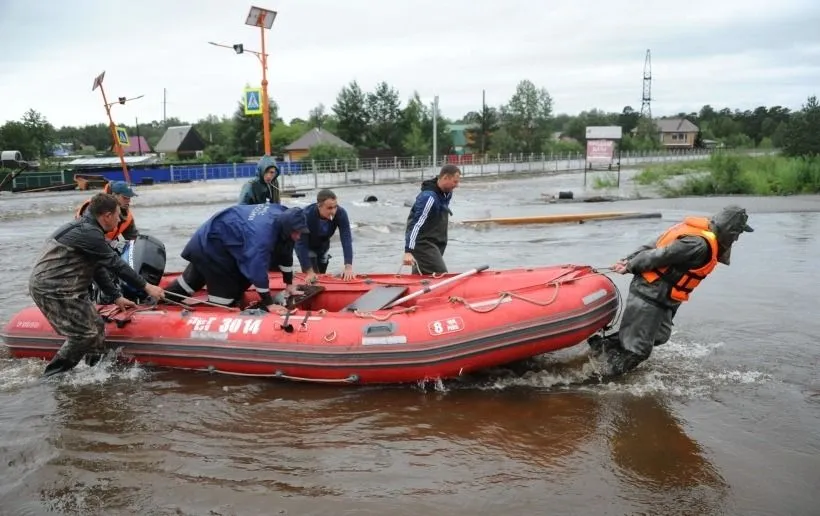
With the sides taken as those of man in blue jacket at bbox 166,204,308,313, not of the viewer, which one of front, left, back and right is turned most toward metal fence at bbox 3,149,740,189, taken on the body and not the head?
left

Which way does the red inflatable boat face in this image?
to the viewer's right

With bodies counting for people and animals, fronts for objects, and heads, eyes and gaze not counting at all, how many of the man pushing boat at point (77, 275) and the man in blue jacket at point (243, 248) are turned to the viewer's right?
2

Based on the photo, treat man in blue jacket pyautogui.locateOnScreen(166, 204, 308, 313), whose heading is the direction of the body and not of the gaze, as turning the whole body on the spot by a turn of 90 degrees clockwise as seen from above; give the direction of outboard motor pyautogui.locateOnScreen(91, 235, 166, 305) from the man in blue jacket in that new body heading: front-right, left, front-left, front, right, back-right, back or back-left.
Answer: back-right

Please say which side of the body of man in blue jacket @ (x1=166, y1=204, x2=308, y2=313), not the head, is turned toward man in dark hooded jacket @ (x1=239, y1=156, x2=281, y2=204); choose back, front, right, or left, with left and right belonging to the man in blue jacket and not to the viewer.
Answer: left

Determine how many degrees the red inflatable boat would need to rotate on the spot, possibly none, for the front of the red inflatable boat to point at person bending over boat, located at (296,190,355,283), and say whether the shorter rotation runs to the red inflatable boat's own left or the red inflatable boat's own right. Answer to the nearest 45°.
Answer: approximately 90° to the red inflatable boat's own left

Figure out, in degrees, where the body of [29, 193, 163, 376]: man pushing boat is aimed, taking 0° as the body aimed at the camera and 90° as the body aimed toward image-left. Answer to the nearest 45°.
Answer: approximately 270°

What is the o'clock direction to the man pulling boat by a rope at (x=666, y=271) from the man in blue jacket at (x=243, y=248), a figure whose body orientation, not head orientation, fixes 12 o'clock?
The man pulling boat by a rope is roughly at 1 o'clock from the man in blue jacket.

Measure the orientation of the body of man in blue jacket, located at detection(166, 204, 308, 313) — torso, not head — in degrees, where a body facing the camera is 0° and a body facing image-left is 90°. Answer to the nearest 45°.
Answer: approximately 270°
